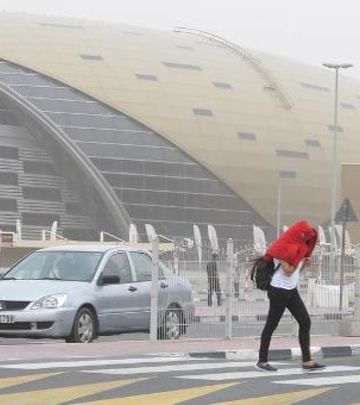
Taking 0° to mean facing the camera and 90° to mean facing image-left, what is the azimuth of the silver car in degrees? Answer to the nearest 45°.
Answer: approximately 45°

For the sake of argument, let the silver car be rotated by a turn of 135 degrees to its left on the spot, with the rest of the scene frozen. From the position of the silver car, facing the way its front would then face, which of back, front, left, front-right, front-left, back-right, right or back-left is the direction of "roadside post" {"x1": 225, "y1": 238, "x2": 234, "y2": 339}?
front

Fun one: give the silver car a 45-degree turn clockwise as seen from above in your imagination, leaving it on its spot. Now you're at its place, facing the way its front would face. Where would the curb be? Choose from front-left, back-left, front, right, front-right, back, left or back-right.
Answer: back-left
